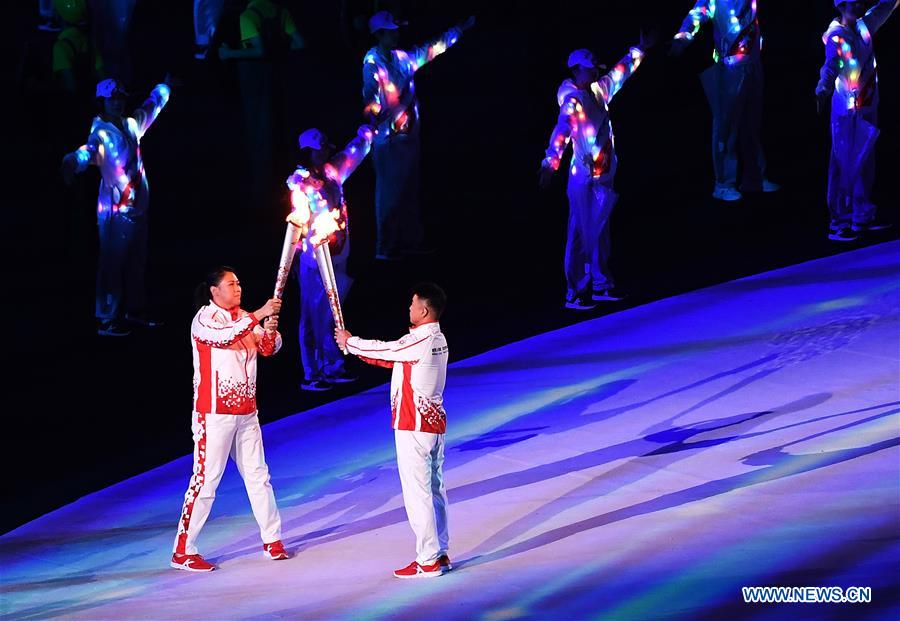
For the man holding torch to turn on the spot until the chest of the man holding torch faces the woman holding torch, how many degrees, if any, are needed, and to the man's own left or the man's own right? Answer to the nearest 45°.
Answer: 0° — they already face them

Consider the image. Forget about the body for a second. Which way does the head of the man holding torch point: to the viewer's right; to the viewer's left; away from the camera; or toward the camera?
to the viewer's left

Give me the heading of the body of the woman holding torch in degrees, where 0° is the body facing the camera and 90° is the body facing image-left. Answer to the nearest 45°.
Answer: approximately 315°

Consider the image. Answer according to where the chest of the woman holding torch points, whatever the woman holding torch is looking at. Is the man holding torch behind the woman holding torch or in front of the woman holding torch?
in front

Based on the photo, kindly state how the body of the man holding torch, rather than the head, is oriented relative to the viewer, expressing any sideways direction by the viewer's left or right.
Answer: facing to the left of the viewer

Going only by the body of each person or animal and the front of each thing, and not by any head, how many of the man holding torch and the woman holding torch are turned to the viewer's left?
1
